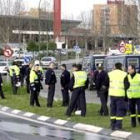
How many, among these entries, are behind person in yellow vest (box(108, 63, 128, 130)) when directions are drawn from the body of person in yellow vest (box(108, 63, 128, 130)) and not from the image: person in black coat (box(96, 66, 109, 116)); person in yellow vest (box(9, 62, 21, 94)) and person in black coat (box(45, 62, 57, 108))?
0

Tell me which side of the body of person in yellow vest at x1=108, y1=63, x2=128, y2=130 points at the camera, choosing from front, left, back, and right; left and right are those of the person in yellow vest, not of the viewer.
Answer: back

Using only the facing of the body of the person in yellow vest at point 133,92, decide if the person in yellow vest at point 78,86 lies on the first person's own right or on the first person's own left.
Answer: on the first person's own right
